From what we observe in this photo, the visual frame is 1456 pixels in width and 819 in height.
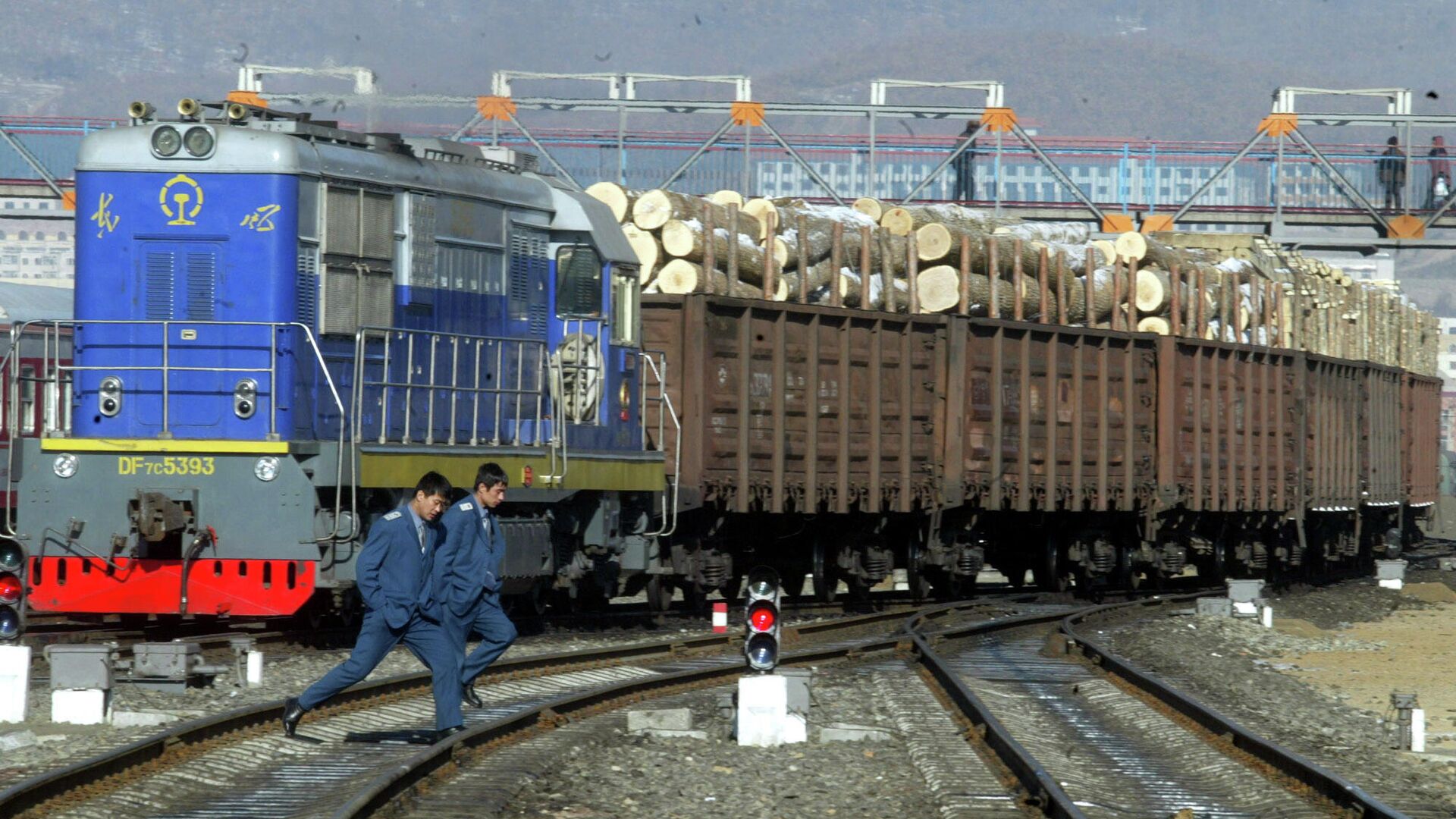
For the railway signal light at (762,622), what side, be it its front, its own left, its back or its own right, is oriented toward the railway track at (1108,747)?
left

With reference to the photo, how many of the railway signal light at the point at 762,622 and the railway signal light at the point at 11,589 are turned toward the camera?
2

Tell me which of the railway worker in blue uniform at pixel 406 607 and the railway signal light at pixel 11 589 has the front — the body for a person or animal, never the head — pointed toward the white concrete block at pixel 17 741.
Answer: the railway signal light

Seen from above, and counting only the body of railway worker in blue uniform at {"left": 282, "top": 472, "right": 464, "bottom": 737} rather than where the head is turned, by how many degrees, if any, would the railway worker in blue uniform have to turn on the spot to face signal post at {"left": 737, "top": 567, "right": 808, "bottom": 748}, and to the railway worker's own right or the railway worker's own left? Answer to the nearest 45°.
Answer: approximately 45° to the railway worker's own left

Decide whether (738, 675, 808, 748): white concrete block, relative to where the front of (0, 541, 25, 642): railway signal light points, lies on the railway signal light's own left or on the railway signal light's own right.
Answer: on the railway signal light's own left
